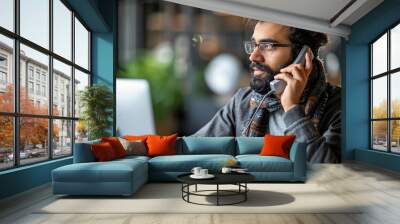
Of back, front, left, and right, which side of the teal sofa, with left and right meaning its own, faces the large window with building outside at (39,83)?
right

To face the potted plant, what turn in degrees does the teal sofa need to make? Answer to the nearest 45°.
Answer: approximately 135° to its right

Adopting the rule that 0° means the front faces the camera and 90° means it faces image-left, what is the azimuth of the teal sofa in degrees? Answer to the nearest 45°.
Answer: approximately 0°

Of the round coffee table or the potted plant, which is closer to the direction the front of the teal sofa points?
the round coffee table

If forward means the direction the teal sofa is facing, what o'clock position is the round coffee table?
The round coffee table is roughly at 11 o'clock from the teal sofa.

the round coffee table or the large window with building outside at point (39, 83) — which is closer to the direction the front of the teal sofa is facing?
the round coffee table
